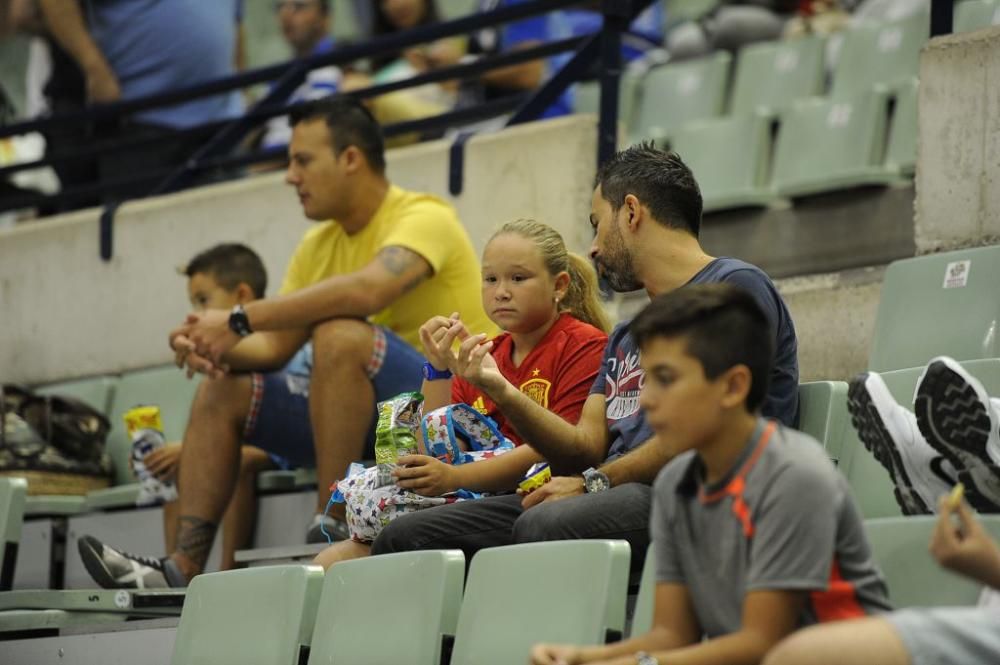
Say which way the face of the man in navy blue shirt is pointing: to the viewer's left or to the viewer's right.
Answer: to the viewer's left

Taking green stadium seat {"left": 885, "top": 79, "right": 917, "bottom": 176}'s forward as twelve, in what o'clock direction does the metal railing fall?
The metal railing is roughly at 1 o'clock from the green stadium seat.

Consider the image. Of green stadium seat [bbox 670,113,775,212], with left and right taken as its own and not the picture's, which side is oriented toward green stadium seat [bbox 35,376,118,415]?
front

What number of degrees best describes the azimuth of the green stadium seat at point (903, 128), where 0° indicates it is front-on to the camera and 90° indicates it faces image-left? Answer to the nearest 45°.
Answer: approximately 45°

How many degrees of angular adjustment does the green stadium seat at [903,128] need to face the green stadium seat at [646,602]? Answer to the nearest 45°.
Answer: approximately 45° to its left

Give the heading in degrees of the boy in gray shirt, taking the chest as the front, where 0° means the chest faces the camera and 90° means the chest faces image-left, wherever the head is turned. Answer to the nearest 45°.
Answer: approximately 45°

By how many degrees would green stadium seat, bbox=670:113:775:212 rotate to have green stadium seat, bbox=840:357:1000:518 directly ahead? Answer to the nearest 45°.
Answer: approximately 45° to its left

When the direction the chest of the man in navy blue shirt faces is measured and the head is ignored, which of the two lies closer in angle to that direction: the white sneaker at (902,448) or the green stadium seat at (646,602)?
the green stadium seat

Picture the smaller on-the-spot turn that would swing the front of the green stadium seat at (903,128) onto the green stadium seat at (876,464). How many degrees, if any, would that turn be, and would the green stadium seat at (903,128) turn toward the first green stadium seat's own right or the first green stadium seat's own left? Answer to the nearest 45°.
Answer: approximately 45° to the first green stadium seat's own left

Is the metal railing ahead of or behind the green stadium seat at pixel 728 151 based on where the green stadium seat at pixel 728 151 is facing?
ahead

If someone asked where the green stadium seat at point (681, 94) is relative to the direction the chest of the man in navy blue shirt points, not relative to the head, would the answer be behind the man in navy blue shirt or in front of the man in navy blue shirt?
behind
